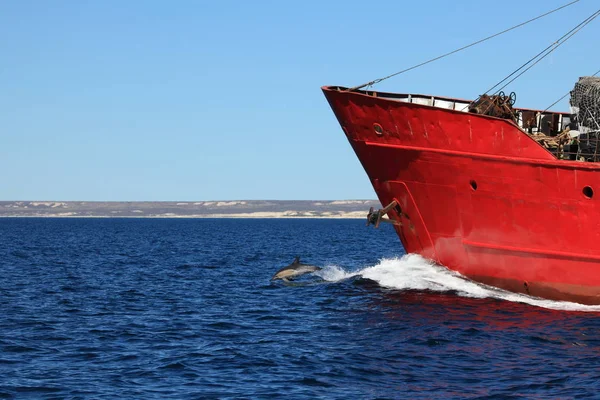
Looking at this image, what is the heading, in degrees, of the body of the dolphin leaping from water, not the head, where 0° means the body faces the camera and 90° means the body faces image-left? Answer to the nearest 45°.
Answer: approximately 90°

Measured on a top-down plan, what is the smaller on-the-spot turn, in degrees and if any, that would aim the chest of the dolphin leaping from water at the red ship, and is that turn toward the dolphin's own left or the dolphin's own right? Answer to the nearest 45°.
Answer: approximately 135° to the dolphin's own left
